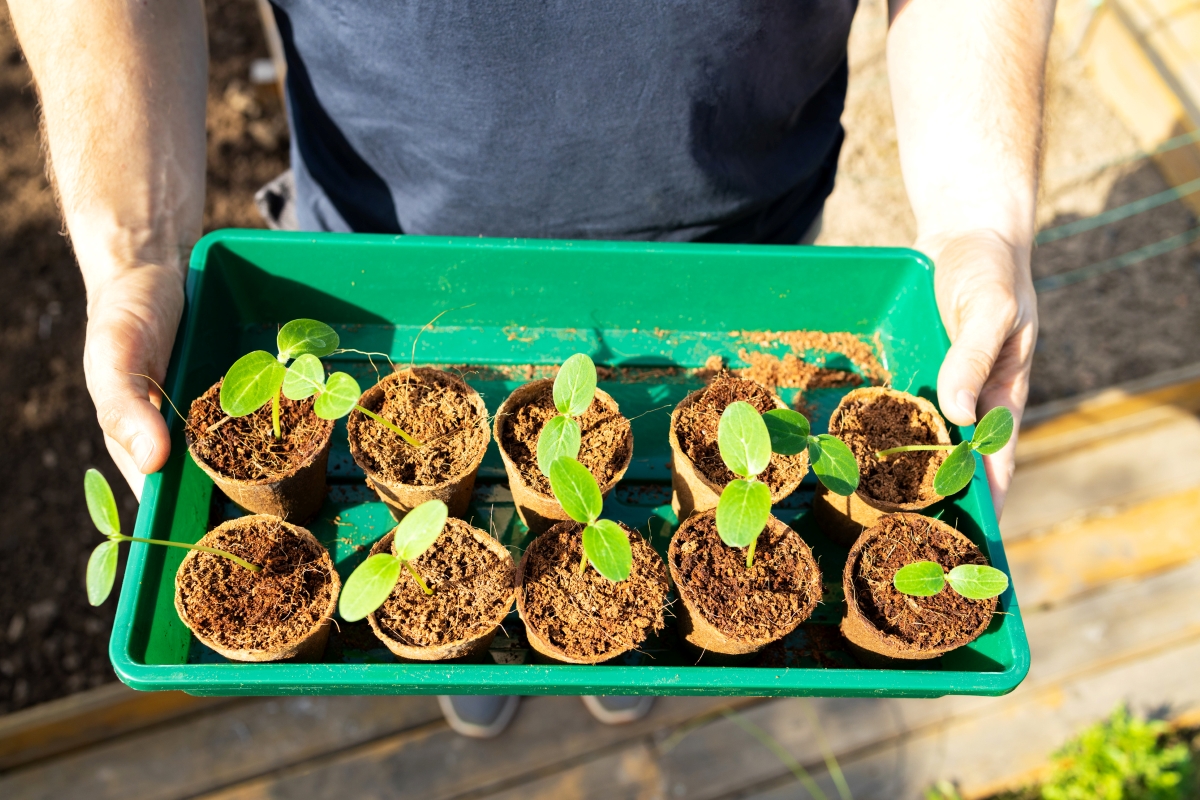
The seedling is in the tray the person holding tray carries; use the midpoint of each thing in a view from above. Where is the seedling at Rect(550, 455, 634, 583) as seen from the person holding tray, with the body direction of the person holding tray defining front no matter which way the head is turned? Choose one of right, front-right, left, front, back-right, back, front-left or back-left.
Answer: front

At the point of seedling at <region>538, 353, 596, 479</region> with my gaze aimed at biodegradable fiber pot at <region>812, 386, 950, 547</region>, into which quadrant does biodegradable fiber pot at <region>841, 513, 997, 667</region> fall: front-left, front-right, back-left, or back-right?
front-right

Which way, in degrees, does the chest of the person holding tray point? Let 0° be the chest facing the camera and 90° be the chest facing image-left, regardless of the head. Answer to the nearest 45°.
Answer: approximately 0°
